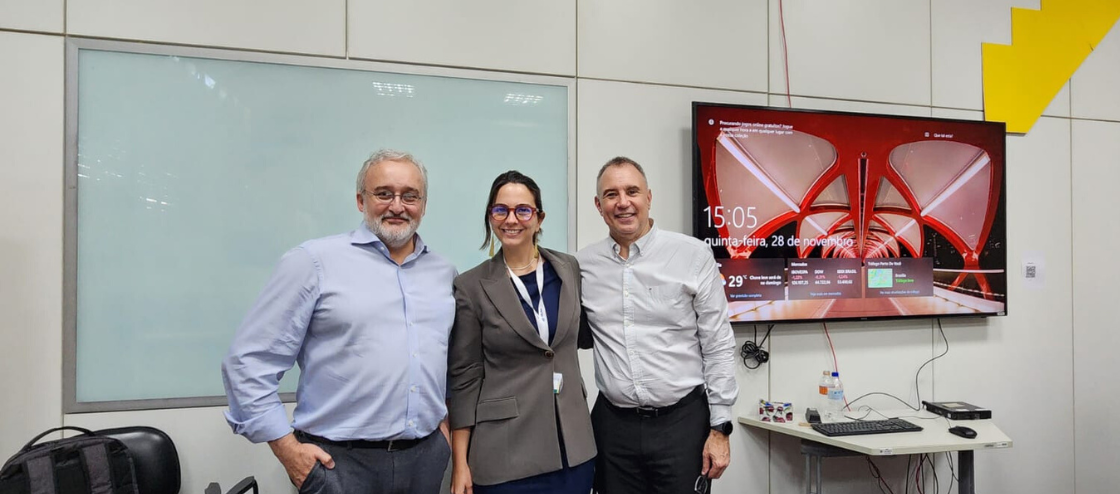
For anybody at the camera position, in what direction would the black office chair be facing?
facing the viewer and to the right of the viewer

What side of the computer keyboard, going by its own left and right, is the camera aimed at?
front

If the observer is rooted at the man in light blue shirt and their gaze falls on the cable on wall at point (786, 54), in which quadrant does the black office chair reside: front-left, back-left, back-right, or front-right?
back-left

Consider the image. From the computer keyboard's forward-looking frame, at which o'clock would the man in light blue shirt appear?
The man in light blue shirt is roughly at 1 o'clock from the computer keyboard.

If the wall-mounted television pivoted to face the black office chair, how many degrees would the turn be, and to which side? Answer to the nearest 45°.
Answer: approximately 90° to its right
